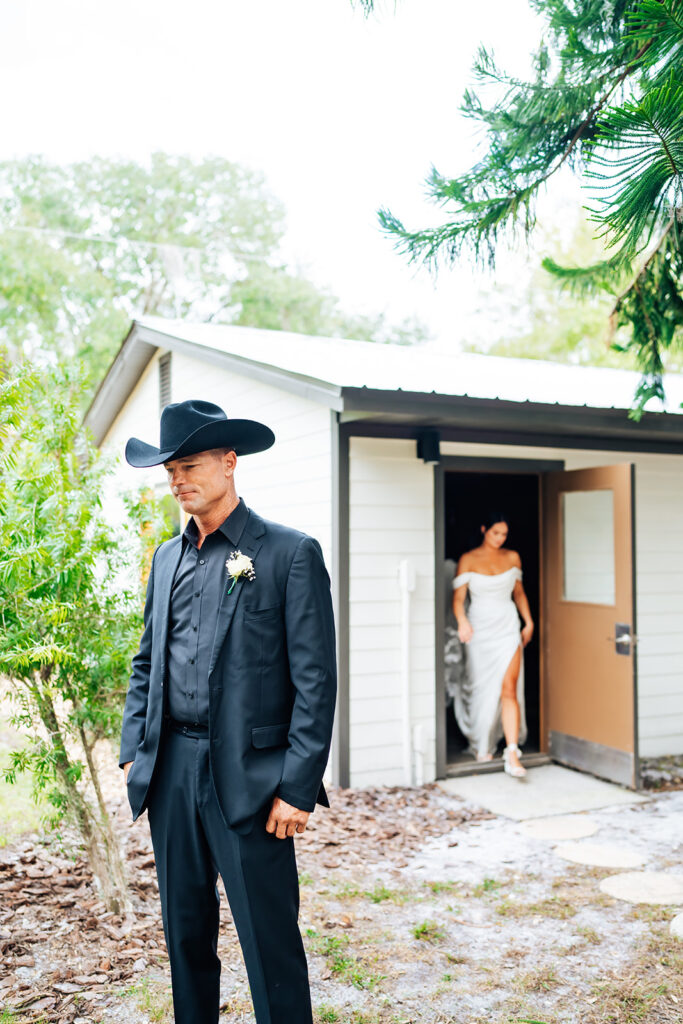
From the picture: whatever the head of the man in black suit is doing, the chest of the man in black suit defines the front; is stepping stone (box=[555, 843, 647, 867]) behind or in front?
behind

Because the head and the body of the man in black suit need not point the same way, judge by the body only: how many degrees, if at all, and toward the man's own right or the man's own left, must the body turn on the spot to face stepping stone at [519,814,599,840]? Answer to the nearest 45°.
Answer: approximately 180°

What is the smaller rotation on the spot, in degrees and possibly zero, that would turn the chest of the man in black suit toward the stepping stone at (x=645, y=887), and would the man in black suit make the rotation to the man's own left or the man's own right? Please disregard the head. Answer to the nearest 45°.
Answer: approximately 180°

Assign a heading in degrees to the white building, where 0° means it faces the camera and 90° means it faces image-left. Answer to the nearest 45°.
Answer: approximately 315°

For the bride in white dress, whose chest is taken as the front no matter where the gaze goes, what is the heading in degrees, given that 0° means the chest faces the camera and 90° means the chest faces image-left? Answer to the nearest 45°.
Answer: approximately 0°
